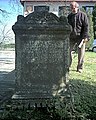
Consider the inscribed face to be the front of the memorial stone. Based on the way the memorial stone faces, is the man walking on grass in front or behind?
behind

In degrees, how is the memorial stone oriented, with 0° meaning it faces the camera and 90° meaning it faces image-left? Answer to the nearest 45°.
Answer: approximately 0°
